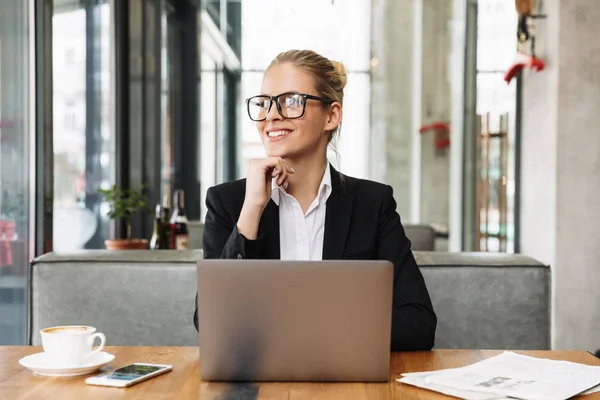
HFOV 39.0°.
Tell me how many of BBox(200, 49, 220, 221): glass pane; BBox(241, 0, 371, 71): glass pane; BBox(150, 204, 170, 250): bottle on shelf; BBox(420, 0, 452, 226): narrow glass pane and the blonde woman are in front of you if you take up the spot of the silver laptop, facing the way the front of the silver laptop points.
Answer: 5

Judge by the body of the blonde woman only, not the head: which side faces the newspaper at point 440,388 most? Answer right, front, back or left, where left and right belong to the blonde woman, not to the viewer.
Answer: front

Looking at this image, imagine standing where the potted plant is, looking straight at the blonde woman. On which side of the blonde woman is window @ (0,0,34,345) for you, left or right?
right

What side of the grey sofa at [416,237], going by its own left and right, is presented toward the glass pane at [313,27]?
back

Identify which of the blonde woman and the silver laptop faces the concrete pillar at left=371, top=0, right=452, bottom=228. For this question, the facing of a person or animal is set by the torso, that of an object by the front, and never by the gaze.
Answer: the silver laptop

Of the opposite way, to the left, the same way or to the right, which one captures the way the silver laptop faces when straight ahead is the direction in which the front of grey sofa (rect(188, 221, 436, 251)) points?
the opposite way

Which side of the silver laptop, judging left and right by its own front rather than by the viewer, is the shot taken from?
back

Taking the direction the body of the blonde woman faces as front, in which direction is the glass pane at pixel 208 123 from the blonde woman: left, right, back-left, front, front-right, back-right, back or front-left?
back

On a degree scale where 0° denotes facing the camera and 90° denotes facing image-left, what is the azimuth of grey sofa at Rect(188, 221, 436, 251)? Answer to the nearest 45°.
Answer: approximately 0°

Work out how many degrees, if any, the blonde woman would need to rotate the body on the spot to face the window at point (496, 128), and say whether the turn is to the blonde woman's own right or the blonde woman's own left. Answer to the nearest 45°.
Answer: approximately 180°

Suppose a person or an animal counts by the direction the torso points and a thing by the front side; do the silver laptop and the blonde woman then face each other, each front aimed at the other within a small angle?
yes

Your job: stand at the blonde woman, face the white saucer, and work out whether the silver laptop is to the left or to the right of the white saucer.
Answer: left
